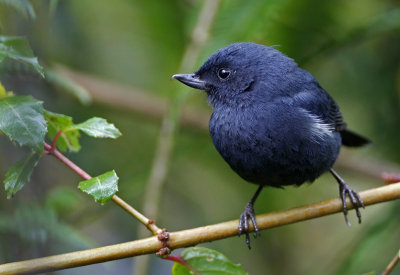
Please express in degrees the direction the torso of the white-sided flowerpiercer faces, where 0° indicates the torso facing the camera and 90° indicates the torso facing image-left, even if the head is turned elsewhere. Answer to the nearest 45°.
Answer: approximately 45°

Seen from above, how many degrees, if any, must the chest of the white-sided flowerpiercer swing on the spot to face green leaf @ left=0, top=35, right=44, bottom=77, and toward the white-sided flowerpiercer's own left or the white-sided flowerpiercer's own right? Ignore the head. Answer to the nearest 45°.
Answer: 0° — it already faces it

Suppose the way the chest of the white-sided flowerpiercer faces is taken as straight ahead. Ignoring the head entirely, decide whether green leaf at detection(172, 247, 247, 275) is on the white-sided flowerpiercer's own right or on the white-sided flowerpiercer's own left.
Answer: on the white-sided flowerpiercer's own right

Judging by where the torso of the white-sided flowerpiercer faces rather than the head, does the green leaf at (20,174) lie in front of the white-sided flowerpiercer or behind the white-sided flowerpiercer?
in front
